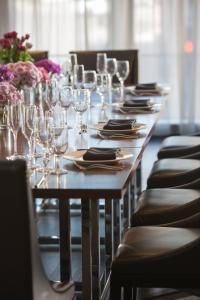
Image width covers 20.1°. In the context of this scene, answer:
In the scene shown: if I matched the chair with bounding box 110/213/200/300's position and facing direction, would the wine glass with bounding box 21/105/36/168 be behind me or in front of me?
in front

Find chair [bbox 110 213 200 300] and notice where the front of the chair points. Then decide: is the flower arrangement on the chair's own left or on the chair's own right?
on the chair's own right

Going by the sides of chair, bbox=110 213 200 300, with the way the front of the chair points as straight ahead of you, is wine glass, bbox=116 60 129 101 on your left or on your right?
on your right

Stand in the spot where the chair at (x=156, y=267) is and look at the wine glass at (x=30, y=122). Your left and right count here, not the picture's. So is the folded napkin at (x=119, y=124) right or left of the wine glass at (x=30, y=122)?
right

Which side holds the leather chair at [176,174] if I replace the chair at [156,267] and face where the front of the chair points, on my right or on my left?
on my right

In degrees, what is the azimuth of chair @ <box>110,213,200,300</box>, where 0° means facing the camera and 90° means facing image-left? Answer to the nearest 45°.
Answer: approximately 90°

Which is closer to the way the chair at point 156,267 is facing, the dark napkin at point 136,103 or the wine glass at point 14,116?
the wine glass

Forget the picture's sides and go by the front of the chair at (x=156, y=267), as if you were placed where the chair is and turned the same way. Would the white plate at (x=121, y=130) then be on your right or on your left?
on your right

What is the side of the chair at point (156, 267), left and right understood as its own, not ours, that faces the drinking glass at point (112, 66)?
right

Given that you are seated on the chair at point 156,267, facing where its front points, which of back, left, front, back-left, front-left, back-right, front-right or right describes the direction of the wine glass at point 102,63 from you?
right
